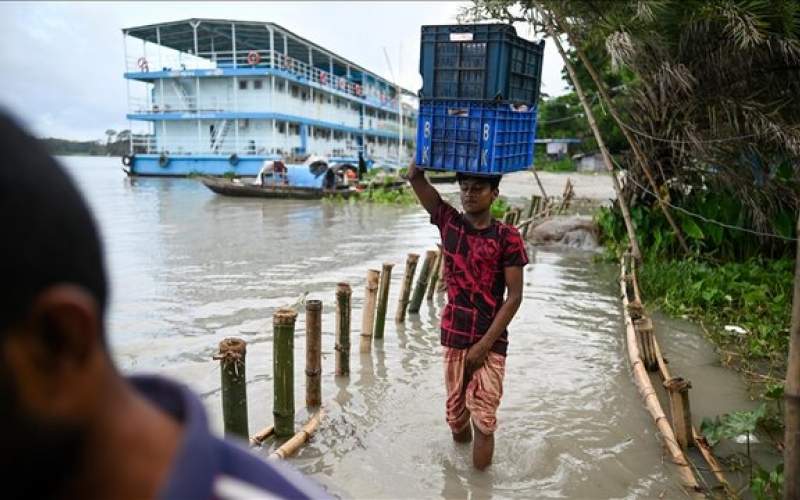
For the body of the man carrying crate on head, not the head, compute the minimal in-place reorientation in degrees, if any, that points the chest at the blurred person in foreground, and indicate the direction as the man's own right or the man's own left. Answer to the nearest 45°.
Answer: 0° — they already face them

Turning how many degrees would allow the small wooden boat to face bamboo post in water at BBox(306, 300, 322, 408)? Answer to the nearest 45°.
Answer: approximately 90° to its left

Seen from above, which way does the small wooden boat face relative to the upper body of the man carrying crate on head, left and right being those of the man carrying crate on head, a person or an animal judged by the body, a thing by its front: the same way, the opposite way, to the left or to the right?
to the right

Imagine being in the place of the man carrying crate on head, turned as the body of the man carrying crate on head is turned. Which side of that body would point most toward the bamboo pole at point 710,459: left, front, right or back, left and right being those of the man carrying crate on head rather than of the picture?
left

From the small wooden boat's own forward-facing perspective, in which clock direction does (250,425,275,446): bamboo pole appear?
The bamboo pole is roughly at 9 o'clock from the small wooden boat.

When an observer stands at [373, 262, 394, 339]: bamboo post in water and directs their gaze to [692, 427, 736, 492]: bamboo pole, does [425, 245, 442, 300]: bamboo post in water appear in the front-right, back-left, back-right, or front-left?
back-left

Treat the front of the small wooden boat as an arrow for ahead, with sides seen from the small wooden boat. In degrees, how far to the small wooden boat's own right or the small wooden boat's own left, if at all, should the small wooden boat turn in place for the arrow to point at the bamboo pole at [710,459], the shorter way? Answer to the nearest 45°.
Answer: approximately 90° to the small wooden boat's own left

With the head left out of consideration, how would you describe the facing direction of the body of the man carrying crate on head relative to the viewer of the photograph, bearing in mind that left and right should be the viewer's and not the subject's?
facing the viewer

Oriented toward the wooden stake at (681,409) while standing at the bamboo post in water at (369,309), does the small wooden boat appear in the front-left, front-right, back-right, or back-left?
back-left

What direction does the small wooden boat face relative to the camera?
to the viewer's left
